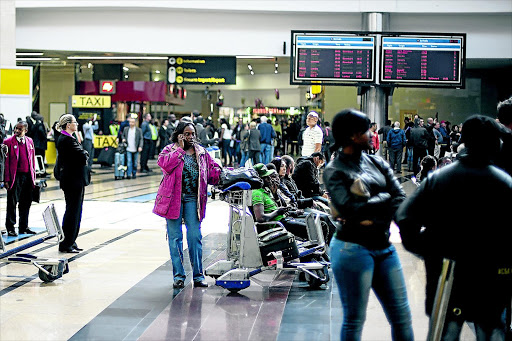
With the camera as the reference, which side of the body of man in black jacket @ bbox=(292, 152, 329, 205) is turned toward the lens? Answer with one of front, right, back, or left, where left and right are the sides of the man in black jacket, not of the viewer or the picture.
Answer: right

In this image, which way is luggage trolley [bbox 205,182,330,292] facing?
to the viewer's right

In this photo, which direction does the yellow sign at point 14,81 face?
toward the camera

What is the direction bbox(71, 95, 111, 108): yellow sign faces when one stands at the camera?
facing the viewer

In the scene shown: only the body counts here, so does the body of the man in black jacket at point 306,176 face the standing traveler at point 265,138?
no

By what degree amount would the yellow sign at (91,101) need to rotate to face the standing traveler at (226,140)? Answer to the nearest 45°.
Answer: approximately 90° to its left

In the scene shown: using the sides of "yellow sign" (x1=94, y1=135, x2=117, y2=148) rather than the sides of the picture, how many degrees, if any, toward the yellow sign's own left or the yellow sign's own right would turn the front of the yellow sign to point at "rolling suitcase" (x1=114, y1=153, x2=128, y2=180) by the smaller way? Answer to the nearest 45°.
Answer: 0° — it already faces it

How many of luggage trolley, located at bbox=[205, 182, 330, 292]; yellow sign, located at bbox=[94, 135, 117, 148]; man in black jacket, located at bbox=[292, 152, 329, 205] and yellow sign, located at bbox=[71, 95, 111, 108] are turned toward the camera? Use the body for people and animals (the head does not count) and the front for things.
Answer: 2

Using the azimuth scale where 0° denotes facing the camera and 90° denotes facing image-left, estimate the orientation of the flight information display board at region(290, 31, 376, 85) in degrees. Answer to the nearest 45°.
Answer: approximately 0°

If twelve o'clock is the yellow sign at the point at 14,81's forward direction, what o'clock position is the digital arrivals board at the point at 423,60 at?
The digital arrivals board is roughly at 10 o'clock from the yellow sign.

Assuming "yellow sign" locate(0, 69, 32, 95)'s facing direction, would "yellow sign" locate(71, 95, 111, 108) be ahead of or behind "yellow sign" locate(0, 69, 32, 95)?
behind

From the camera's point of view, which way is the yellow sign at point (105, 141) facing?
toward the camera

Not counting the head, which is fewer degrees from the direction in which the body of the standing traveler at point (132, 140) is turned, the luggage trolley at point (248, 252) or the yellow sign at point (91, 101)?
the luggage trolley

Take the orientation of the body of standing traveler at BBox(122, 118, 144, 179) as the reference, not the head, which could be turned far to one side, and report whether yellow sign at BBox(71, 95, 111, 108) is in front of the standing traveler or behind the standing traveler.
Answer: behind
